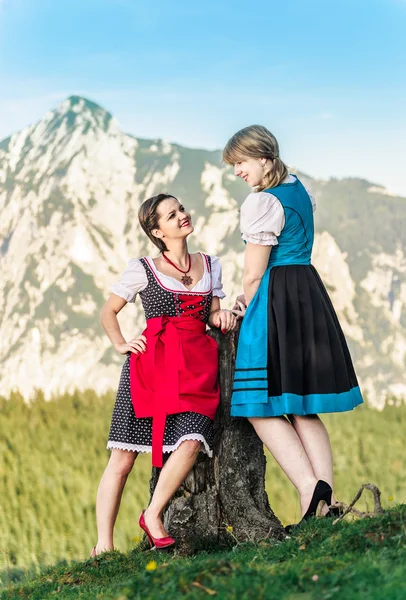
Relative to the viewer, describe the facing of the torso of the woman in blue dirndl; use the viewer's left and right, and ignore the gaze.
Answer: facing away from the viewer and to the left of the viewer

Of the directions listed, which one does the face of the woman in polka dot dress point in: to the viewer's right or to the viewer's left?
to the viewer's right

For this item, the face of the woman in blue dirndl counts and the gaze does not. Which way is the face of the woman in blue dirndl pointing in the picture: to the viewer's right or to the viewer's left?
to the viewer's left
